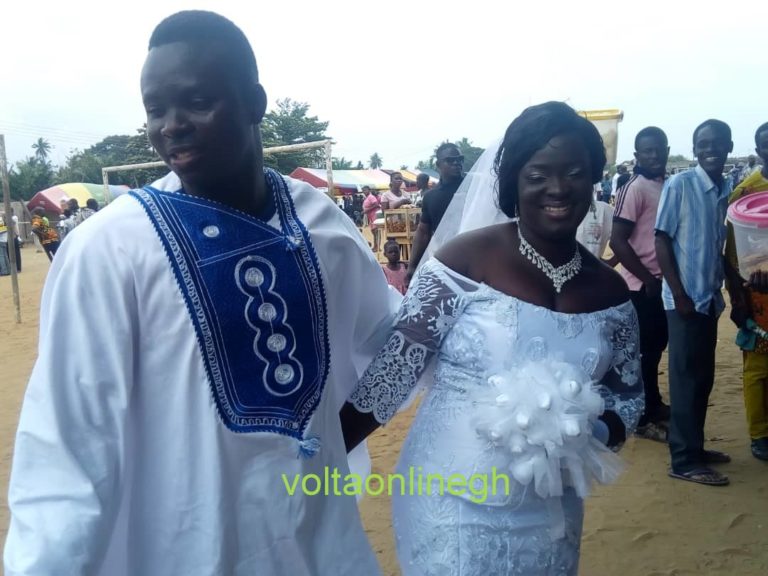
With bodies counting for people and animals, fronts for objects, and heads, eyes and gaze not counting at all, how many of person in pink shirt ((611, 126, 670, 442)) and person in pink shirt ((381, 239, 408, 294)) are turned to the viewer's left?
0

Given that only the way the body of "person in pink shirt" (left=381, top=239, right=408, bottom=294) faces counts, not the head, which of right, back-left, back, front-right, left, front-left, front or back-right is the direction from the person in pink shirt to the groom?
front

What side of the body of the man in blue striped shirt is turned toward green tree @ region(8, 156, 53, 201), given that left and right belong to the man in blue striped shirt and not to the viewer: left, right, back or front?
back

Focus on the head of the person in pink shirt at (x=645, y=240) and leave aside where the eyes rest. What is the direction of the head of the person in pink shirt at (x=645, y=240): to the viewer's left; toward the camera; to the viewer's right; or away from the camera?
toward the camera

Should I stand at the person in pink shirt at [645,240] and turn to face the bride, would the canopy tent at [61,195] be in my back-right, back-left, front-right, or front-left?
back-right

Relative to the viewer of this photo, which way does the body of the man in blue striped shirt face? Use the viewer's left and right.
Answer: facing the viewer and to the right of the viewer

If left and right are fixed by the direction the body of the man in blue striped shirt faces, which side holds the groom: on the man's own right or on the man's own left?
on the man's own right

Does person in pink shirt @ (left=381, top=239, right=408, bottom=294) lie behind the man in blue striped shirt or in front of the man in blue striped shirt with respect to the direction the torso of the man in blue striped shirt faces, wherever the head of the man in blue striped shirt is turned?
behind

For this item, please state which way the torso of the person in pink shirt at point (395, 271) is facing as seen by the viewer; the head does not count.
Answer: toward the camera

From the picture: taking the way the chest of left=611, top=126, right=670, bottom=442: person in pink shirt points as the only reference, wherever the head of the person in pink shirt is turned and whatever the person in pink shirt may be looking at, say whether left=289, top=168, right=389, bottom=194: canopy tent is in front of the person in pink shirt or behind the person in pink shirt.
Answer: behind

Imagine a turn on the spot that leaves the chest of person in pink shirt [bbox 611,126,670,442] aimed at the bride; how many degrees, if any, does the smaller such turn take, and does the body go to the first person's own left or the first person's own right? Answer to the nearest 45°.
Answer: approximately 45° to the first person's own right

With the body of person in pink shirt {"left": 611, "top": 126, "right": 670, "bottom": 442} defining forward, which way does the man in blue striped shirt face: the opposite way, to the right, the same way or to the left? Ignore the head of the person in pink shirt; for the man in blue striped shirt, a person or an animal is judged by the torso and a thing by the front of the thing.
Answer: the same way

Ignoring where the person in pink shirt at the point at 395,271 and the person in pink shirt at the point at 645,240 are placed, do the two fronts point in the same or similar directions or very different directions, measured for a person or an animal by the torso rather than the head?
same or similar directions

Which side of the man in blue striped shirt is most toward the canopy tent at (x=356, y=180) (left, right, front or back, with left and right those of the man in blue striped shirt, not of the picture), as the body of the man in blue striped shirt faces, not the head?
back

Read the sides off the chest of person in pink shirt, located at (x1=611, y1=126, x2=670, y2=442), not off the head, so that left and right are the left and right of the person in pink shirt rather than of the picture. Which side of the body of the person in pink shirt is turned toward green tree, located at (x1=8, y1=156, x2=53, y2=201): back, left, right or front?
back

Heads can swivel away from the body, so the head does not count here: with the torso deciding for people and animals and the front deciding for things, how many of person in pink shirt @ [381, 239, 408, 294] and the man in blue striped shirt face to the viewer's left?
0

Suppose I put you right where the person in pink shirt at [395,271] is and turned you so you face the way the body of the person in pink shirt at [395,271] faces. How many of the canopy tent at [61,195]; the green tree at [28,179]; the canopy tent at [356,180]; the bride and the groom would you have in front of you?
2

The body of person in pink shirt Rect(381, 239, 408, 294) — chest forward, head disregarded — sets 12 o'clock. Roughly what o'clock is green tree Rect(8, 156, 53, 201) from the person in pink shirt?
The green tree is roughly at 5 o'clock from the person in pink shirt.

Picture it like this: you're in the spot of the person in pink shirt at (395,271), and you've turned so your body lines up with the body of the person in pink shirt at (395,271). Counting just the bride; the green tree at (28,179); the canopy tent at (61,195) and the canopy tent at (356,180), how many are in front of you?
1

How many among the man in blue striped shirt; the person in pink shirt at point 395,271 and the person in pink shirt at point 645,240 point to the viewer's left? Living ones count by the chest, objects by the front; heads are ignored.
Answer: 0

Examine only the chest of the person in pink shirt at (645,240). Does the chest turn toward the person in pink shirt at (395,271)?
no

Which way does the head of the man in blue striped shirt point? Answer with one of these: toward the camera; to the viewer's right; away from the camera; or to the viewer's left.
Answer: toward the camera

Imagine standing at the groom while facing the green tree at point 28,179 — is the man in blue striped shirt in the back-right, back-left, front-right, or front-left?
front-right
